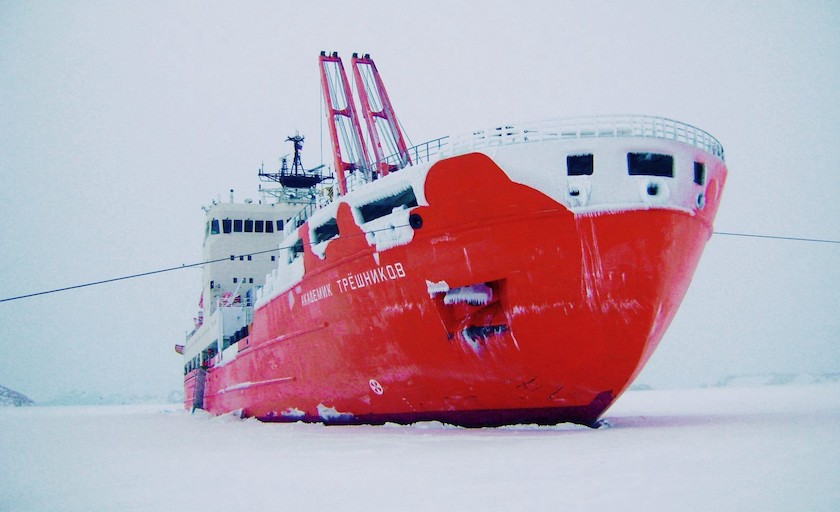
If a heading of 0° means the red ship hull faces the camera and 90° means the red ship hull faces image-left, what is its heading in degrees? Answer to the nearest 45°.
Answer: approximately 315°
